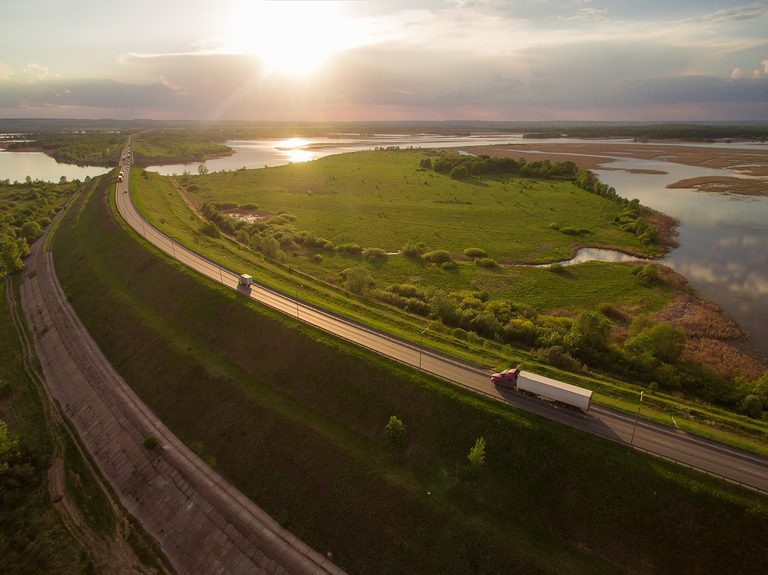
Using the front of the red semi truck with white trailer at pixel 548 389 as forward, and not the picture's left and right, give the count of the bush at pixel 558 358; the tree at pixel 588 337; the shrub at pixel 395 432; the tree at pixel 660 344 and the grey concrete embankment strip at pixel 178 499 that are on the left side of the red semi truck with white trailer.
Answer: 2

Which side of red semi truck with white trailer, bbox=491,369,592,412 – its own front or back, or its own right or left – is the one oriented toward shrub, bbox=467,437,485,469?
left

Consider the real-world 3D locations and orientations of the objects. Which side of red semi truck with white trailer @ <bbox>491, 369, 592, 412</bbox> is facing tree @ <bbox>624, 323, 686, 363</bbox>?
right

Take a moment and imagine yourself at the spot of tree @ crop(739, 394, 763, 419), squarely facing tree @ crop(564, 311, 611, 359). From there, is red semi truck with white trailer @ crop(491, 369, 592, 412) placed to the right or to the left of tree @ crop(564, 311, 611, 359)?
left

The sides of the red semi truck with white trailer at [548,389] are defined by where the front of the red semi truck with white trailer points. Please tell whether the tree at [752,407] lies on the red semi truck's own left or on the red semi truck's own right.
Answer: on the red semi truck's own right

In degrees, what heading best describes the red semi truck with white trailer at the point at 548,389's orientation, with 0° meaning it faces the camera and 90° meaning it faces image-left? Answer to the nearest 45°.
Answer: approximately 135°

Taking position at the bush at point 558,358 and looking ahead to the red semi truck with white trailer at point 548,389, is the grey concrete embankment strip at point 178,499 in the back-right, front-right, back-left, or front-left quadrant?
front-right

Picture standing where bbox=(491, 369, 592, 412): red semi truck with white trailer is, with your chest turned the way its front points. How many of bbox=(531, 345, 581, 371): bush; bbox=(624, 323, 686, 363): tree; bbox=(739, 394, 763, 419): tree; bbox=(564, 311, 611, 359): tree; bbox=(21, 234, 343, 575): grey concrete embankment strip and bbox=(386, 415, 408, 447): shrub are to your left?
2

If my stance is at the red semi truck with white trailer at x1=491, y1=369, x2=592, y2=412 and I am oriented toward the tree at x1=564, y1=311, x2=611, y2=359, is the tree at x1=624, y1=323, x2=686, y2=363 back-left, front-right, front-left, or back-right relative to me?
front-right

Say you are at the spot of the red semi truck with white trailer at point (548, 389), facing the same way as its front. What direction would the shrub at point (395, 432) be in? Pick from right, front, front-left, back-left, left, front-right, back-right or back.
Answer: left

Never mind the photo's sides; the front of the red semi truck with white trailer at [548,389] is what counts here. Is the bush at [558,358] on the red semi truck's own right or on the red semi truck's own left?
on the red semi truck's own right

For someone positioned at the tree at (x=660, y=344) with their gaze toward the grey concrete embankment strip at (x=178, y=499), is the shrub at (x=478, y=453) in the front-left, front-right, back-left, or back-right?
front-left

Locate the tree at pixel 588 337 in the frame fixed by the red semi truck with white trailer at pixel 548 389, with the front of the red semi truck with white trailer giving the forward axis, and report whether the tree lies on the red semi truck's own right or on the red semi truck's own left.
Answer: on the red semi truck's own right

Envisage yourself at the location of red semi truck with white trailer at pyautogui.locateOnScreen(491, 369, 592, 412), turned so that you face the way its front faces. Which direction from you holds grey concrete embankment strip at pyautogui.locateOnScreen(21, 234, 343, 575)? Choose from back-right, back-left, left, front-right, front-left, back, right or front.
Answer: left
